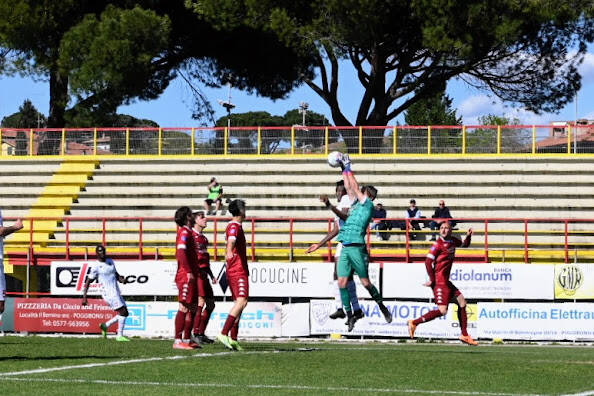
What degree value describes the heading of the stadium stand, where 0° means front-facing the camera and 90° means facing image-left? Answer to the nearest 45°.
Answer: approximately 0°

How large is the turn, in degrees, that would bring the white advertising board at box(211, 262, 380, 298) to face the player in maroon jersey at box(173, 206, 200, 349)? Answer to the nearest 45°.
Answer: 0° — it already faces them

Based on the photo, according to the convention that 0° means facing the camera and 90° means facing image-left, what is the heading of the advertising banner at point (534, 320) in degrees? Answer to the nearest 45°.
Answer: approximately 0°

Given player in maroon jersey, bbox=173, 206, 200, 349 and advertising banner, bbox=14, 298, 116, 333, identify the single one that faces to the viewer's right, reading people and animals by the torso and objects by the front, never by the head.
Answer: the player in maroon jersey

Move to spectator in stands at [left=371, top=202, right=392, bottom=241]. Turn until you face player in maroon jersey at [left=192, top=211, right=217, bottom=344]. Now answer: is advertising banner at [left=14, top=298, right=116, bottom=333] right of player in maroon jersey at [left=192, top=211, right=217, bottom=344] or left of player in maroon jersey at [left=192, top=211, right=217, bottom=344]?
right

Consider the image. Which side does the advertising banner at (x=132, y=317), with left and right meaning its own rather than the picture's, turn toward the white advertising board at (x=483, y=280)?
left
